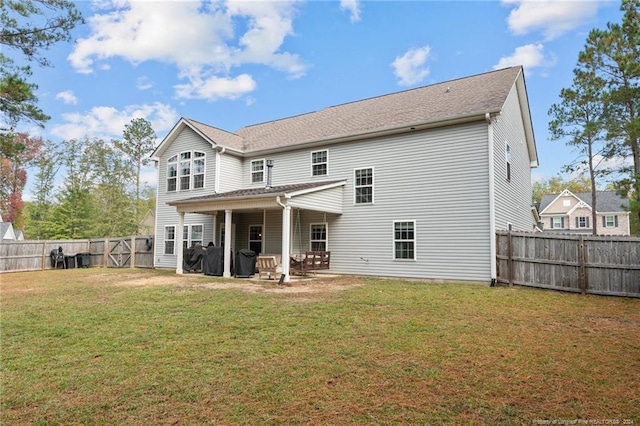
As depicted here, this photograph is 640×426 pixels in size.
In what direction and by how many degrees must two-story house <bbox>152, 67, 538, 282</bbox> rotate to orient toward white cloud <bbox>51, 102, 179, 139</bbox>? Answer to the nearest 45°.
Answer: approximately 90° to its left

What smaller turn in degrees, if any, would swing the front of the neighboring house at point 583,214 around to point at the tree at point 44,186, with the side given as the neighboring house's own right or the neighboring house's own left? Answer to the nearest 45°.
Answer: approximately 45° to the neighboring house's own right

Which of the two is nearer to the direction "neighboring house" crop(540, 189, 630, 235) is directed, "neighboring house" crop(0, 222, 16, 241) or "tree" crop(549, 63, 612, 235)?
the tree

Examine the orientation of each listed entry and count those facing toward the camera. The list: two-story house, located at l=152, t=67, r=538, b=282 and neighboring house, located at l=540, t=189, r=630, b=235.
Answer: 1

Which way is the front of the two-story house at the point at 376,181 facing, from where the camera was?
facing away from the viewer and to the right of the viewer

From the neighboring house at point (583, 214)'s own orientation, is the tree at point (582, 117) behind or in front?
in front

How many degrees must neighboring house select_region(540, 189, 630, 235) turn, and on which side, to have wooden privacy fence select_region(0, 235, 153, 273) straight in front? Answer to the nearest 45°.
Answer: approximately 45° to its right

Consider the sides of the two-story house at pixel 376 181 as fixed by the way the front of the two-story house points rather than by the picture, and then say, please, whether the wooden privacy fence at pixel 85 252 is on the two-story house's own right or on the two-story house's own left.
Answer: on the two-story house's own left

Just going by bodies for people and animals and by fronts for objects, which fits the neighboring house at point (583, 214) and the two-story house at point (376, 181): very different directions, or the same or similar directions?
very different directions
